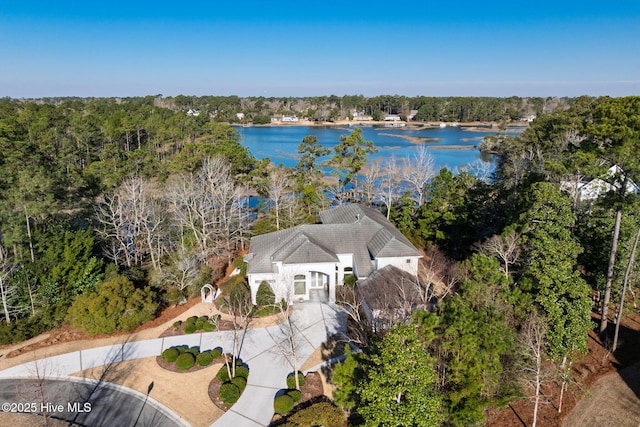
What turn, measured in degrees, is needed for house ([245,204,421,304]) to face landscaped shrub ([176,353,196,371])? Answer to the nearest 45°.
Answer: approximately 45° to its right

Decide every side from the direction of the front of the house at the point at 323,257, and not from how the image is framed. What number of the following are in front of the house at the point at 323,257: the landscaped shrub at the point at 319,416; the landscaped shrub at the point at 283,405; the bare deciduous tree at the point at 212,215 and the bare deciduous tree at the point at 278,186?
2

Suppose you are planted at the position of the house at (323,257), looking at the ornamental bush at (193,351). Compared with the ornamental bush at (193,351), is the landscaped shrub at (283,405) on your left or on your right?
left

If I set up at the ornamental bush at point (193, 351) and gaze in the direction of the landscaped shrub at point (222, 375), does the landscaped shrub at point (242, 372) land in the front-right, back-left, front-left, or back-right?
front-left

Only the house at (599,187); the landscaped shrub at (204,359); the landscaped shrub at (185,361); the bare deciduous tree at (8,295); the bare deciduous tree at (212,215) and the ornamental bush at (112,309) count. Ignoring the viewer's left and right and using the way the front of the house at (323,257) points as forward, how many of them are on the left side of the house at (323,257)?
1

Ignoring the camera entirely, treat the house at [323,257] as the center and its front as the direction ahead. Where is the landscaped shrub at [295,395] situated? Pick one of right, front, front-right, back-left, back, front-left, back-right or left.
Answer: front

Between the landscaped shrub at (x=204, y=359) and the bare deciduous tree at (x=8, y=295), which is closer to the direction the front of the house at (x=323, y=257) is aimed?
the landscaped shrub

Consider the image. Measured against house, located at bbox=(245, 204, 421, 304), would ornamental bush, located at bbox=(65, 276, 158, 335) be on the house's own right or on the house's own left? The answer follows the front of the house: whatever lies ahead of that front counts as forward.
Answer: on the house's own right

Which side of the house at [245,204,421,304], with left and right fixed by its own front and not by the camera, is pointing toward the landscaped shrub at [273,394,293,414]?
front

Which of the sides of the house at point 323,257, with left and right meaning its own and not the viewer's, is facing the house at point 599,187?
left

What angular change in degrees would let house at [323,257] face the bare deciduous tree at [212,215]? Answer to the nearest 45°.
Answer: approximately 135° to its right

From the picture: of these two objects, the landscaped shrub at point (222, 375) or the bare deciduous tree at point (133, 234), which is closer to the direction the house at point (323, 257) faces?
the landscaped shrub

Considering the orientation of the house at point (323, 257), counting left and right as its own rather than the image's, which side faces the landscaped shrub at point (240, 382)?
front

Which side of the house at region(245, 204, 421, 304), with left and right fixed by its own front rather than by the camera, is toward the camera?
front

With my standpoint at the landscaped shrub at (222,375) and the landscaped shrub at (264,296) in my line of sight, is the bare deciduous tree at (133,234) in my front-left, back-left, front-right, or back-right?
front-left

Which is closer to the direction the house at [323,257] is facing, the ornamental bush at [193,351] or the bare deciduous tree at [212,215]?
the ornamental bush

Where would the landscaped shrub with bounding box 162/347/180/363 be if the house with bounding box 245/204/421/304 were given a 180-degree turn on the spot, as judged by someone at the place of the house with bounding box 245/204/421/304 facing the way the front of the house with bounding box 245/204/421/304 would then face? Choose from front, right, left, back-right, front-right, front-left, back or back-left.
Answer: back-left

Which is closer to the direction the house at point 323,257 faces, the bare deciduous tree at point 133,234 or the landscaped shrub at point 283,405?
the landscaped shrub
